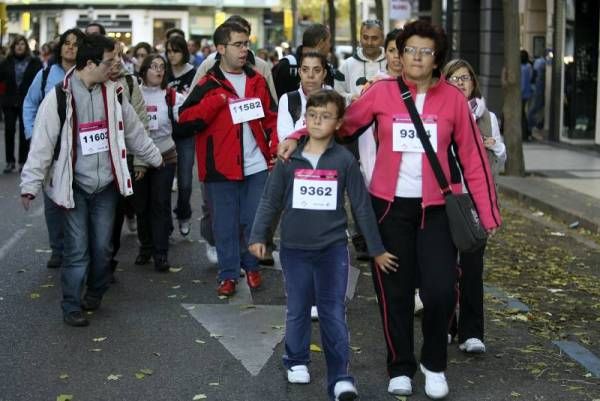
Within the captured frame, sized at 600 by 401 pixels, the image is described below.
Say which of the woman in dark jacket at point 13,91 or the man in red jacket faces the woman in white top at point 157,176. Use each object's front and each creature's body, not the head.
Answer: the woman in dark jacket

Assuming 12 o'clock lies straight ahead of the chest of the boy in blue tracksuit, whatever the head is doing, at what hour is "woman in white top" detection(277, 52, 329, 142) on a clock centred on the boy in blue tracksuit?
The woman in white top is roughly at 6 o'clock from the boy in blue tracksuit.

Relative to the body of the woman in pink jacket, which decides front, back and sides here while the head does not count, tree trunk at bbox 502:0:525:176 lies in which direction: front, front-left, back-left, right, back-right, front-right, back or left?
back

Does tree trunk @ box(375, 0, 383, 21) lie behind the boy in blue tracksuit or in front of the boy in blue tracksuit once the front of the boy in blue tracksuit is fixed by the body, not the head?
behind

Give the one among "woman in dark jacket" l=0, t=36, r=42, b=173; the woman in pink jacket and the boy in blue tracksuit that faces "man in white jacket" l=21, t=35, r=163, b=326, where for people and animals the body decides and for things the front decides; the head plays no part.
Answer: the woman in dark jacket

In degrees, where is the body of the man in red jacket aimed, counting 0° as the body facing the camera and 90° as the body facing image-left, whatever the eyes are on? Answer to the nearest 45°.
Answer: approximately 315°

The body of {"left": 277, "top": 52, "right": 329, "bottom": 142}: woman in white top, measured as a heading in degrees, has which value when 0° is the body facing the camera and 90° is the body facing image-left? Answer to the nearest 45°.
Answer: approximately 0°

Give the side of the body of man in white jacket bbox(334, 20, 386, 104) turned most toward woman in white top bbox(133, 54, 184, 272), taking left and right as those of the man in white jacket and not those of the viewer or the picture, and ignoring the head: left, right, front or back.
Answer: right
